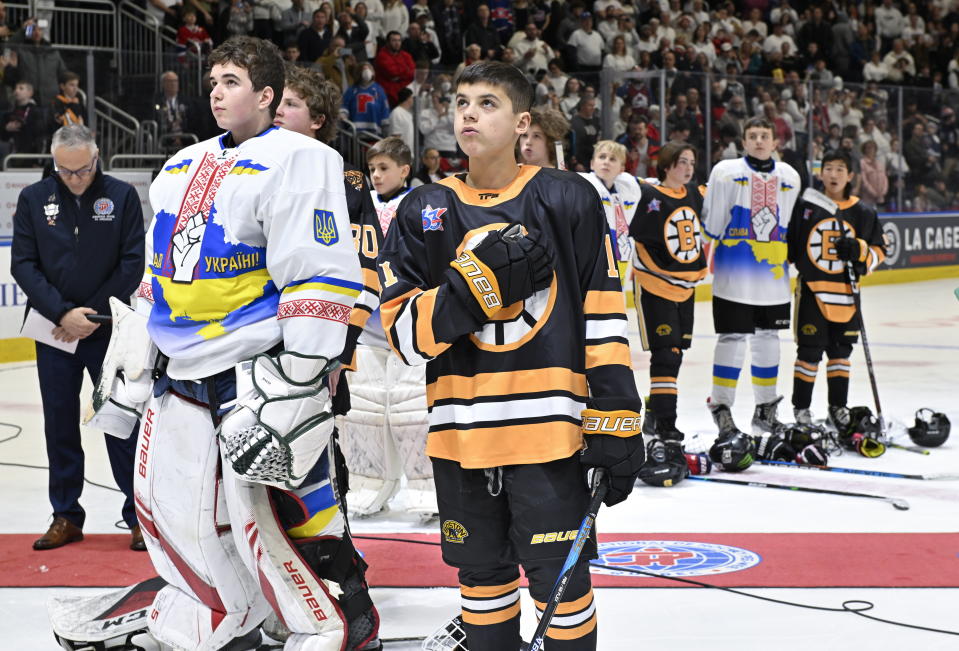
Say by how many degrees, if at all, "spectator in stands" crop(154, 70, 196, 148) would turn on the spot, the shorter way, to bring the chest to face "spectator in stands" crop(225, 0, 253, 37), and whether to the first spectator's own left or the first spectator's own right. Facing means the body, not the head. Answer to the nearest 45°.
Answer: approximately 180°

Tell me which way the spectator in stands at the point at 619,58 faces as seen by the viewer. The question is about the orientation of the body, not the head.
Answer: toward the camera

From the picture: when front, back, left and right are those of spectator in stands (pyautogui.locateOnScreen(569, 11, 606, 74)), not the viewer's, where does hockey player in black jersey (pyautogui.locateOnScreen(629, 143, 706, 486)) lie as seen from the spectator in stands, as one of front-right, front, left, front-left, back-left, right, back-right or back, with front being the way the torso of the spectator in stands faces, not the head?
front

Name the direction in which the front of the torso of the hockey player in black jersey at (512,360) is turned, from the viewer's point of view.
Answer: toward the camera

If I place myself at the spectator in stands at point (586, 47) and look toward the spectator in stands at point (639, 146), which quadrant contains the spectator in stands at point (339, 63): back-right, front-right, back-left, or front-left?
front-right

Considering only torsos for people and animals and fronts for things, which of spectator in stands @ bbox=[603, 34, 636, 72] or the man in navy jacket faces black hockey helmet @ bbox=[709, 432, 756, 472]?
the spectator in stands

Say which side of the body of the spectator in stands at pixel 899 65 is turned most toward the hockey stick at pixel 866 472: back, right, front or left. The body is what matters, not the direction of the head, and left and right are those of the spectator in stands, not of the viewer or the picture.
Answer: front

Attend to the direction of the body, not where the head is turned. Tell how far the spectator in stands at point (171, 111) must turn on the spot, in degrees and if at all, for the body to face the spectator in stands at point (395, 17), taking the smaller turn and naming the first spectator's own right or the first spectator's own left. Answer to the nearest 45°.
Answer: approximately 135° to the first spectator's own left

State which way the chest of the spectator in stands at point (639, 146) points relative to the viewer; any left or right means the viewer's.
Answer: facing the viewer

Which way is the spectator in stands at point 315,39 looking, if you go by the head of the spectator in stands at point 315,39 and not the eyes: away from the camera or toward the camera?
toward the camera
